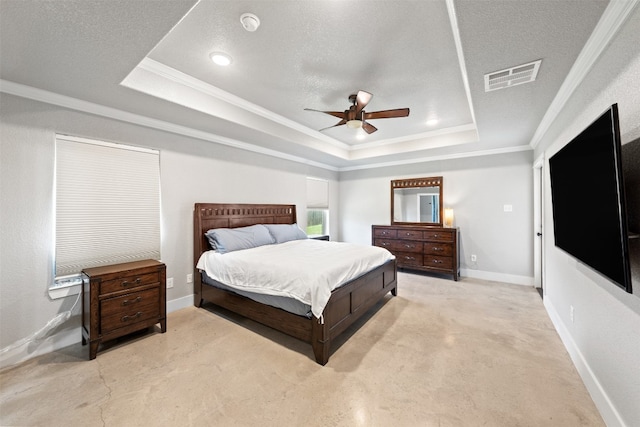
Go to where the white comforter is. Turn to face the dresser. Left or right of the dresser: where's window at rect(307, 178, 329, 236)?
left

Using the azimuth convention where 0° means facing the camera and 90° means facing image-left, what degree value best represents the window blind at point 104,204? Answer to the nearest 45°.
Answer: approximately 315°

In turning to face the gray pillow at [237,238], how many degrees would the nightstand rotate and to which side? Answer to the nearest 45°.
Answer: approximately 45° to its left

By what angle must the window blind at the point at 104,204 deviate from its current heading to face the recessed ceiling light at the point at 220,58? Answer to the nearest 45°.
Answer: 0° — it already faces it
